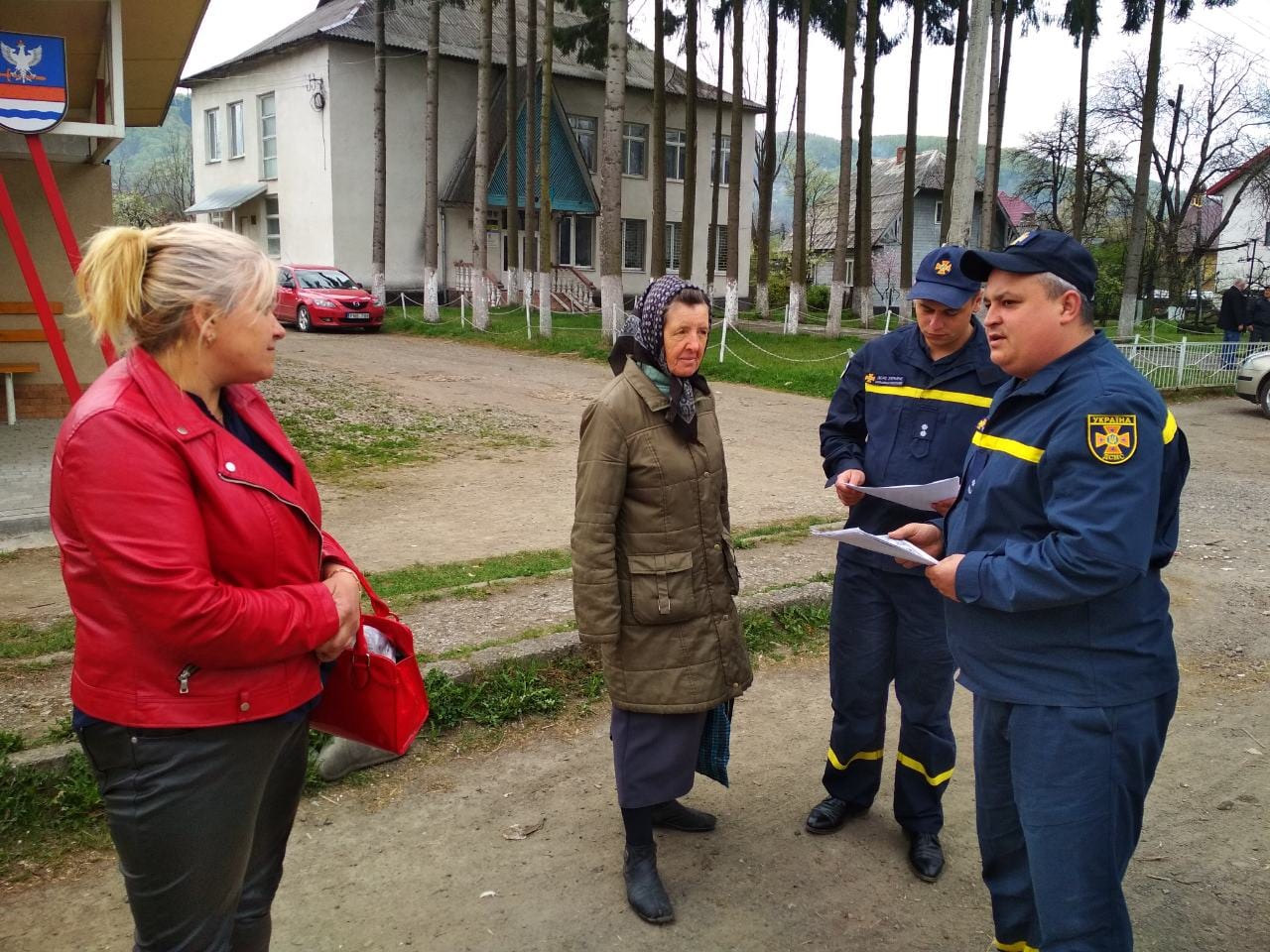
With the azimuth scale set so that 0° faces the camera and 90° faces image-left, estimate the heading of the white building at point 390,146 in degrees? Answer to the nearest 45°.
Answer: approximately 315°

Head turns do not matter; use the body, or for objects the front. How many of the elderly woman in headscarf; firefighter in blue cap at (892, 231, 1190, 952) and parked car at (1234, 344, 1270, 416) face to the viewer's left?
2

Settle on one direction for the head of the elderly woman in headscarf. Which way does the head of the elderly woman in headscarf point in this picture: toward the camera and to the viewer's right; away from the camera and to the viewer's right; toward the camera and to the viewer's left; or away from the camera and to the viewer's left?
toward the camera and to the viewer's right

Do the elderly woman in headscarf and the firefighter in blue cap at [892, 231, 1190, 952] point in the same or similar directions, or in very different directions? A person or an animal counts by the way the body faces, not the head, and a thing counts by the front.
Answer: very different directions

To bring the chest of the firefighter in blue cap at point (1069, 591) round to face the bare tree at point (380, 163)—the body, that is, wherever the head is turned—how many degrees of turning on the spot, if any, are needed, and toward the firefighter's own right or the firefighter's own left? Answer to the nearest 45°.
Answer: approximately 45° to the firefighter's own right

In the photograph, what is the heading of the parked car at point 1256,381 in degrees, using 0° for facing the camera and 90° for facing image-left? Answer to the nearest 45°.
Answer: approximately 90°

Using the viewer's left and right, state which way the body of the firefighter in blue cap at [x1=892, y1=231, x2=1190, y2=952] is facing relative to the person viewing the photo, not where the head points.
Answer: facing to the left of the viewer

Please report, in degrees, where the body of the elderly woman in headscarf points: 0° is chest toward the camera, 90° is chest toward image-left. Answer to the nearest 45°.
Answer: approximately 315°

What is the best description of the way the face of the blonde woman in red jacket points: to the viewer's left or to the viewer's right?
to the viewer's right

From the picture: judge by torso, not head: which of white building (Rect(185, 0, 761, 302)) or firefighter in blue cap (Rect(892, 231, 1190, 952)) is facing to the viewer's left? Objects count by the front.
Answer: the firefighter in blue cap
